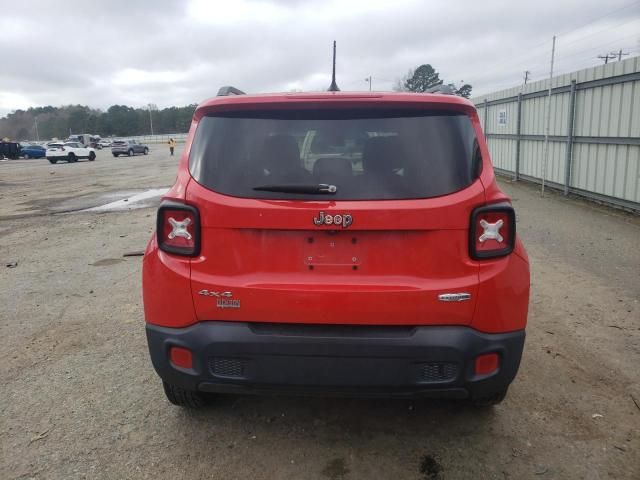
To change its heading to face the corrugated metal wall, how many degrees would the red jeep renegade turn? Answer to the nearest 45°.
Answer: approximately 45° to its right

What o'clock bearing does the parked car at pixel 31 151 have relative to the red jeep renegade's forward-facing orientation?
The parked car is roughly at 11 o'clock from the red jeep renegade.

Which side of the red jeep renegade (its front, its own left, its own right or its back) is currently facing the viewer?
back

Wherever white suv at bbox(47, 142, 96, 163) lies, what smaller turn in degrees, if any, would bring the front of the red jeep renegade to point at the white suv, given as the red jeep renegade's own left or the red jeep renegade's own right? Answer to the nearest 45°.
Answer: approximately 45° to the red jeep renegade's own left

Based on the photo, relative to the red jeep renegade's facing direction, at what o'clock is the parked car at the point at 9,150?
The parked car is roughly at 11 o'clock from the red jeep renegade.
